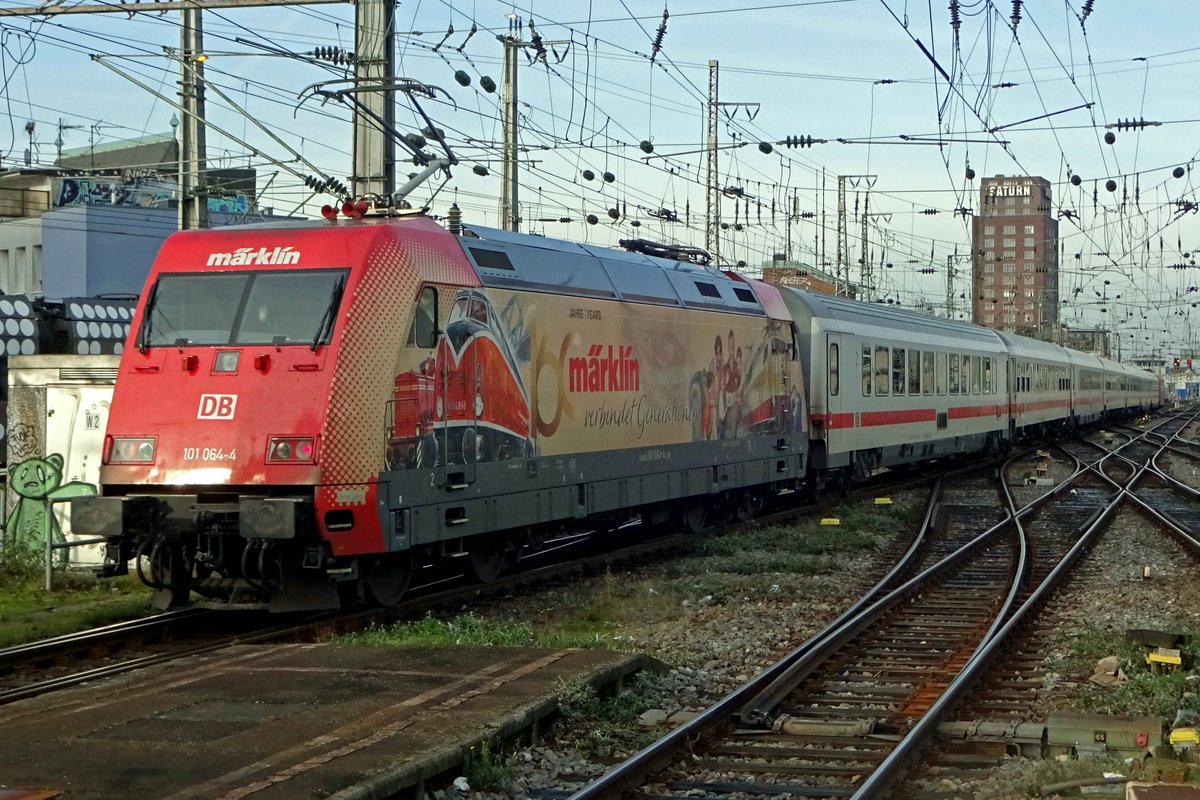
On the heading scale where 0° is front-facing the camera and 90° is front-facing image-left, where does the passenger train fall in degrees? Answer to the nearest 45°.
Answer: approximately 45°

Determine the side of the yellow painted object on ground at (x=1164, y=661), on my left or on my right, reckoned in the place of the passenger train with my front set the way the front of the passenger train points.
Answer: on my left

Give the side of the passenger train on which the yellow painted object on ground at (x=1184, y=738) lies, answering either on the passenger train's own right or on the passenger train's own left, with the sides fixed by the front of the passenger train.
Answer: on the passenger train's own left
